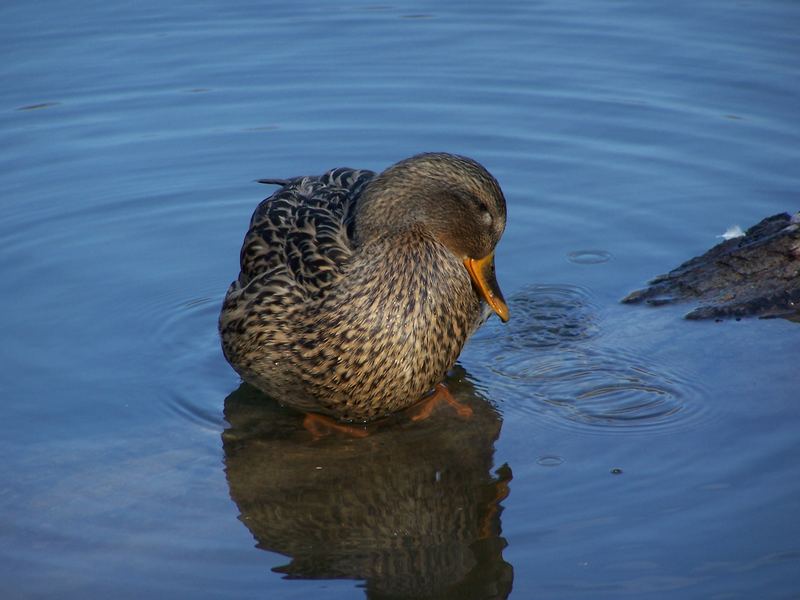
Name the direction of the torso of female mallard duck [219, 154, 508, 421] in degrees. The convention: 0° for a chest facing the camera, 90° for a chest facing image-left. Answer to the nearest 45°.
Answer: approximately 315°

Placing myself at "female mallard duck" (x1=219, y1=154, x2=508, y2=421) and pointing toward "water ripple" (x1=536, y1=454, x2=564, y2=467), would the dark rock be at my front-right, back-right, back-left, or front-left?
front-left

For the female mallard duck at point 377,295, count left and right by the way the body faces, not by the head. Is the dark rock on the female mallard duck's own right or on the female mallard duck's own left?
on the female mallard duck's own left

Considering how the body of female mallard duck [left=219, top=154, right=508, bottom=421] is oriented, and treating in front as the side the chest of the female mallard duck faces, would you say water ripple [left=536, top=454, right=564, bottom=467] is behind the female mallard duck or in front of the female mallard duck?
in front

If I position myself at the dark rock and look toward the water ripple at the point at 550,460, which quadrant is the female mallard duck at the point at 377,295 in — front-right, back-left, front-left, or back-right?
front-right

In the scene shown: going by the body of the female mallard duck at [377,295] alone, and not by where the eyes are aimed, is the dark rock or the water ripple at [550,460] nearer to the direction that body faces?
the water ripple
